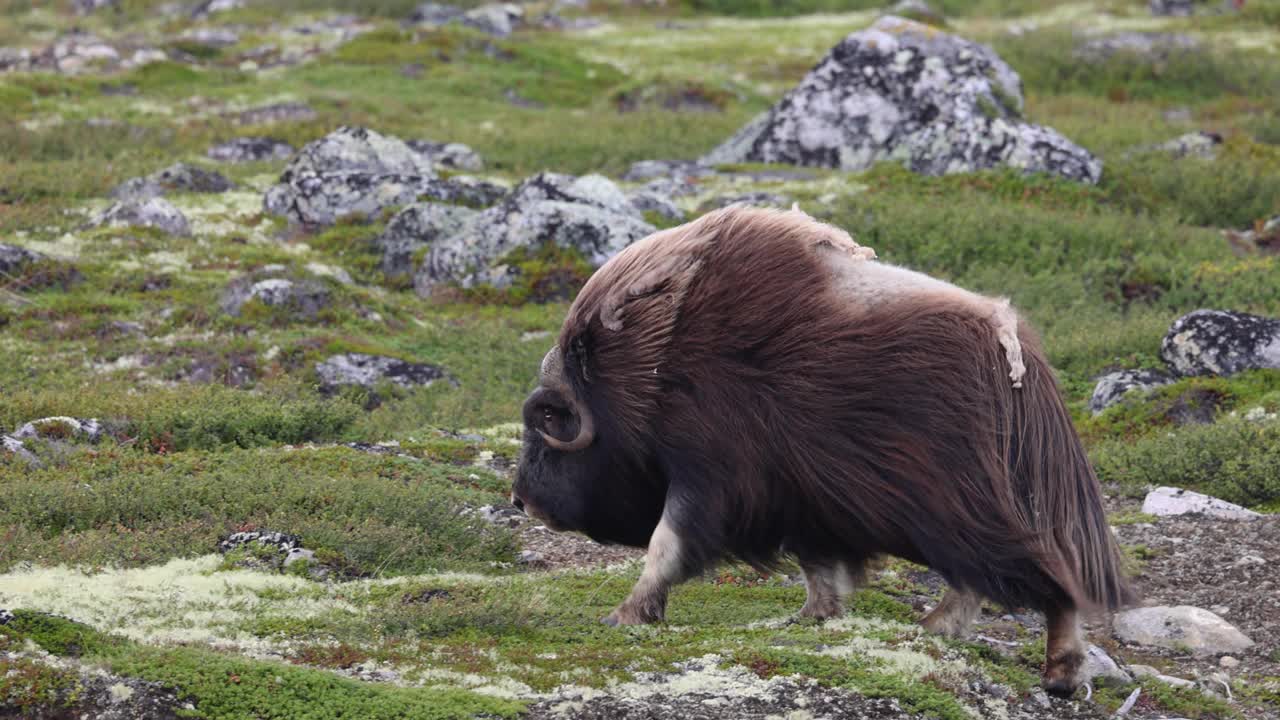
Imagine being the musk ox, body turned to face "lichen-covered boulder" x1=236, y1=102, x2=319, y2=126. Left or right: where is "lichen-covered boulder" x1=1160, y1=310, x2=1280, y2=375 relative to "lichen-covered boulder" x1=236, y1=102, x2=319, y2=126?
right

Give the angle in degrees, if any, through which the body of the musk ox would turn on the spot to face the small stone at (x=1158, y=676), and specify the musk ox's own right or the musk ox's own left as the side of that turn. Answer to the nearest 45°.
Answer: approximately 180°

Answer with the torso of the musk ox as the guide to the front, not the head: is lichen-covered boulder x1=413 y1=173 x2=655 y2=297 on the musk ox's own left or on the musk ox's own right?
on the musk ox's own right

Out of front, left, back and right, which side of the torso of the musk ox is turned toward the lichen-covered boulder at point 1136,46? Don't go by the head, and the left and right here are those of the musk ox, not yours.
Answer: right

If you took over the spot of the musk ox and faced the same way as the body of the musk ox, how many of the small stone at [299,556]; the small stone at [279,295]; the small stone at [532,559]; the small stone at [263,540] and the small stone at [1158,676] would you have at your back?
1

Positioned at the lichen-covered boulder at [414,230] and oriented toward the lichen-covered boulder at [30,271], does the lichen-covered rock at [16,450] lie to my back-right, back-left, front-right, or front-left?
front-left

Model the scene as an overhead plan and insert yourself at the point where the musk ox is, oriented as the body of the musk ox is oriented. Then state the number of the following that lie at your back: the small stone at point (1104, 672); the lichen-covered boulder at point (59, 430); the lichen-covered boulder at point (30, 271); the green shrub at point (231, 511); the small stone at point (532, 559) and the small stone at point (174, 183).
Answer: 1

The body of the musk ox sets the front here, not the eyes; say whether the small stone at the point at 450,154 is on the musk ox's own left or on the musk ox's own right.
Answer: on the musk ox's own right

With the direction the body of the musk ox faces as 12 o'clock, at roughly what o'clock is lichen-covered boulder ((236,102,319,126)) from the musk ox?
The lichen-covered boulder is roughly at 2 o'clock from the musk ox.

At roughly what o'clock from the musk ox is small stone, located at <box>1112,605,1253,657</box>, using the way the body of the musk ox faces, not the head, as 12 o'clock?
The small stone is roughly at 5 o'clock from the musk ox.

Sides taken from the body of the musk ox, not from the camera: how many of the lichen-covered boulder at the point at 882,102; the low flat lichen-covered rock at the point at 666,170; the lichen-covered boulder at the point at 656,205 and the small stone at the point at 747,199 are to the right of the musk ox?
4

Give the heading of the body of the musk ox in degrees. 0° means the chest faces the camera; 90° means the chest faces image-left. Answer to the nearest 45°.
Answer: approximately 90°
